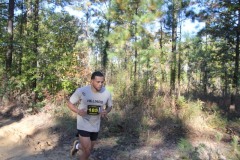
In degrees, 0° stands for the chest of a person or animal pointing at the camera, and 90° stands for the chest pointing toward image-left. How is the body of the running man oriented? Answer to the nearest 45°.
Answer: approximately 315°
